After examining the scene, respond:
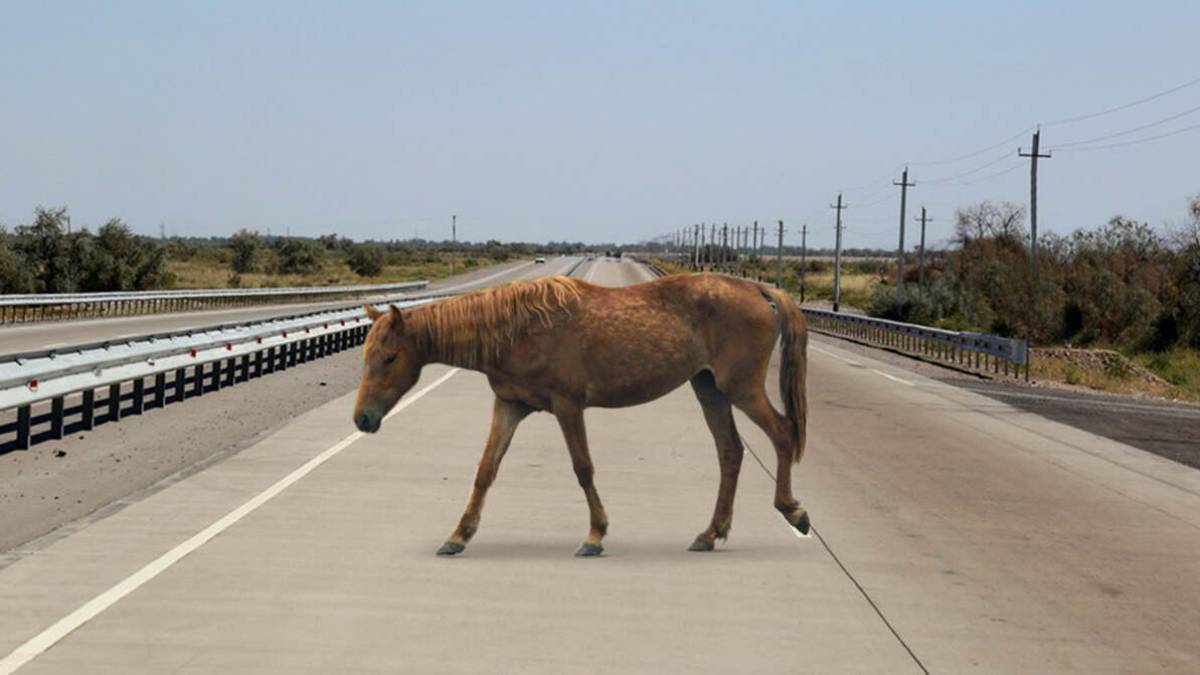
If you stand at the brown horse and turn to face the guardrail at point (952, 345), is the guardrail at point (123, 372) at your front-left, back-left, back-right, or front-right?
front-left

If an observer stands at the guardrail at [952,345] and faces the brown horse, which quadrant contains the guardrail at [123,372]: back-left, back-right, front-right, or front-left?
front-right

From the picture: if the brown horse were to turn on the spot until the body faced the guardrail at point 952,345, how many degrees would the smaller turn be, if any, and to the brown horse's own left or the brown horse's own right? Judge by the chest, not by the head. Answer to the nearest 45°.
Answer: approximately 90° to the brown horse's own right

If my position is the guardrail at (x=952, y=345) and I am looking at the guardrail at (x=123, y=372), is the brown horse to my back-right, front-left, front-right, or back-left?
front-left

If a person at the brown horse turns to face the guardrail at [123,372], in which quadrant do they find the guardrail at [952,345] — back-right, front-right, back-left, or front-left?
front-right

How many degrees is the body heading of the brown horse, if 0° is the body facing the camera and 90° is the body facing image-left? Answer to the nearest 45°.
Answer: approximately 90°
